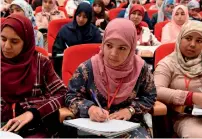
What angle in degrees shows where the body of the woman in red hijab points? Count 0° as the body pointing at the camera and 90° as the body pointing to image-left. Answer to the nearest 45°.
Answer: approximately 45°

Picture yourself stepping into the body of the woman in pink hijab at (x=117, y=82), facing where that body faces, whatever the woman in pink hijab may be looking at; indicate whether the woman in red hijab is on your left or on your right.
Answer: on your right

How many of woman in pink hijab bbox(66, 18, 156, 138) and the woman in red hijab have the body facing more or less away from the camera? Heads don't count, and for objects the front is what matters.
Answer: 0

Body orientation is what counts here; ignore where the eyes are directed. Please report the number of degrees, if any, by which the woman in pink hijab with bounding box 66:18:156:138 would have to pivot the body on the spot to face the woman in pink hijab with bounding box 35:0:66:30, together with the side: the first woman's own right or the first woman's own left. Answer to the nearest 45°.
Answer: approximately 180°

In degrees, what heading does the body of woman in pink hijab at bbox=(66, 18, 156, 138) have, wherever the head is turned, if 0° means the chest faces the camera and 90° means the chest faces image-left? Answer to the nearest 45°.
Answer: approximately 0°

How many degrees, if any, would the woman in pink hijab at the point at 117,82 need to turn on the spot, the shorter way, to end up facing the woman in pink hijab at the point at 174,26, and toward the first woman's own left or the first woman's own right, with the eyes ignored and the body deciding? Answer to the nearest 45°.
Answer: approximately 180°

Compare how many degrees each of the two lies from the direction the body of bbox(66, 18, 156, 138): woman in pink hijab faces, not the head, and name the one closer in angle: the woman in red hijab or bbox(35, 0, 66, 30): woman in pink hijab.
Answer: the woman in red hijab

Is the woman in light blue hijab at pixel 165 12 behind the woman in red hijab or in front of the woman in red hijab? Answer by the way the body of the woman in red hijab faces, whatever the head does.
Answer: behind

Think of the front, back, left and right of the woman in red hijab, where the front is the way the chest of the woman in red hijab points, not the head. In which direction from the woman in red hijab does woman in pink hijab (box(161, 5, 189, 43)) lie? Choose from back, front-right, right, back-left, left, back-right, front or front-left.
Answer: back
